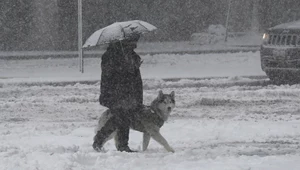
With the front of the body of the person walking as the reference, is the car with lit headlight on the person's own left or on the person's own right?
on the person's own left

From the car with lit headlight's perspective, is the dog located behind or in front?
in front

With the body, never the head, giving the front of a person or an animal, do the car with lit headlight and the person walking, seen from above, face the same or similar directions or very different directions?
very different directions

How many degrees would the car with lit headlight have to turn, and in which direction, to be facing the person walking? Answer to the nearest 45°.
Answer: approximately 45° to its left

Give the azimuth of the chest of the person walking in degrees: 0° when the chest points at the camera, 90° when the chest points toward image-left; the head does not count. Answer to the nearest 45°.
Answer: approximately 270°

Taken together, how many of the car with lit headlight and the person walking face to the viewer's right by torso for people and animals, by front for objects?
1

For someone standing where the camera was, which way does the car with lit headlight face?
facing the viewer and to the left of the viewer
